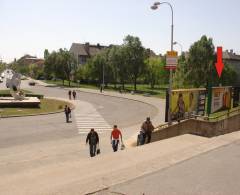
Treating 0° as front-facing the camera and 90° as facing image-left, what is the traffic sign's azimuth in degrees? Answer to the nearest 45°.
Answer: approximately 0°
